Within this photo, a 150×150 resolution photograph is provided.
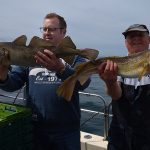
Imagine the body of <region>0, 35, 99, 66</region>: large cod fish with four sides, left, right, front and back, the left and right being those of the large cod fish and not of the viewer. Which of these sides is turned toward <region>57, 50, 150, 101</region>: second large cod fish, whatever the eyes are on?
back

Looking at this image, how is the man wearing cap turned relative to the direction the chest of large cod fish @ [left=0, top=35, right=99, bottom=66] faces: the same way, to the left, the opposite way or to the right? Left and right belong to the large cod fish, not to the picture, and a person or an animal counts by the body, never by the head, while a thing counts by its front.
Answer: to the left

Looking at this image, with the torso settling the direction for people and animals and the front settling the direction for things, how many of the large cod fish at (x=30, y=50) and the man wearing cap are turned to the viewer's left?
1

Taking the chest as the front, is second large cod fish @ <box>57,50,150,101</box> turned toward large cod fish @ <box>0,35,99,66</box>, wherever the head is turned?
no

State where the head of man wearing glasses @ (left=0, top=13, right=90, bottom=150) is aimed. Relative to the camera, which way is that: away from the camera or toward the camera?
toward the camera

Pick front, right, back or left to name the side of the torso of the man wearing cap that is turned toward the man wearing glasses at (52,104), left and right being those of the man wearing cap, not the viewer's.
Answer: right

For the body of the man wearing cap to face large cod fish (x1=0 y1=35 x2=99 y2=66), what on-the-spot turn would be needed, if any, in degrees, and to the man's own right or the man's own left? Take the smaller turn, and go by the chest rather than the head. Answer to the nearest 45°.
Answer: approximately 90° to the man's own right

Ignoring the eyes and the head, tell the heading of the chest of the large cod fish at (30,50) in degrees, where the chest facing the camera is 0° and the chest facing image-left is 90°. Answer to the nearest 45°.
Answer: approximately 90°

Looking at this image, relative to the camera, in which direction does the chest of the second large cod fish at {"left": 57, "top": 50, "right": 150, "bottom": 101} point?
to the viewer's right

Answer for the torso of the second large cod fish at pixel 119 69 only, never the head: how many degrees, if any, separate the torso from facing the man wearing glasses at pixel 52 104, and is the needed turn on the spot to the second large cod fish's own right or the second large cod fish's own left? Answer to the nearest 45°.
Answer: approximately 180°

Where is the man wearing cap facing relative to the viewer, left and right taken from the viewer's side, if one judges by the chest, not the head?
facing the viewer

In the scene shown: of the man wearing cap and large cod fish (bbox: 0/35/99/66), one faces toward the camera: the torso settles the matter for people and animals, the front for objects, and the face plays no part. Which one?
the man wearing cap
